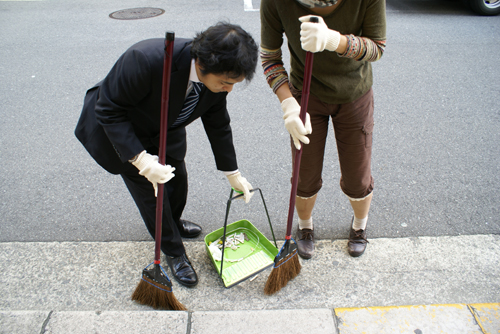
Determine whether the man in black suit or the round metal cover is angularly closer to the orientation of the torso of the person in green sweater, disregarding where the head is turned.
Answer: the man in black suit

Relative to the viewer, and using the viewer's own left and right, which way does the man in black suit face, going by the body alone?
facing the viewer and to the right of the viewer

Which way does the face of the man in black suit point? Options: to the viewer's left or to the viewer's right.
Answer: to the viewer's right

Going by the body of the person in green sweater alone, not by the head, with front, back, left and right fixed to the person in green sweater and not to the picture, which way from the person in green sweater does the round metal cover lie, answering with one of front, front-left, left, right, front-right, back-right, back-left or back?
back-right

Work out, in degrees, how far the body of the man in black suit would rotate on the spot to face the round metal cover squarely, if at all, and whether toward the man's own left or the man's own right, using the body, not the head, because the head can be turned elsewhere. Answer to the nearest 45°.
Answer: approximately 135° to the man's own left

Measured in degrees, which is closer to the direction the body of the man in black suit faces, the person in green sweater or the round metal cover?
the person in green sweater

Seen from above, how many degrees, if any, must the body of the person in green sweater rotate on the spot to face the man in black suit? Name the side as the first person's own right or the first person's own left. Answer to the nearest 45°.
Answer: approximately 45° to the first person's own right

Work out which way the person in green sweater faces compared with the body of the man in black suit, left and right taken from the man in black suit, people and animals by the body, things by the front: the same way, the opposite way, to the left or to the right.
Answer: to the right

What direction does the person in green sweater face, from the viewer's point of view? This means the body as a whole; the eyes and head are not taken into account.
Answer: toward the camera
